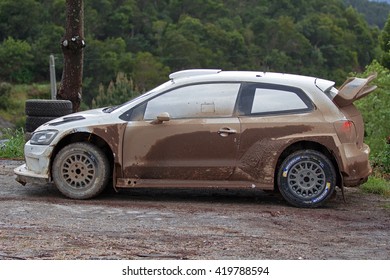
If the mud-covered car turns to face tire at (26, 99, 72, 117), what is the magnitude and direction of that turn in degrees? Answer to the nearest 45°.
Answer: approximately 45° to its right

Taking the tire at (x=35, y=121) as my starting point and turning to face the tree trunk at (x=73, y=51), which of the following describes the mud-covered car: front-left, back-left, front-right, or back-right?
back-right

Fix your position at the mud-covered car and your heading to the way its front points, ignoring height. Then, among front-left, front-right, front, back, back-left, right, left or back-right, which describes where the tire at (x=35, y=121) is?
front-right

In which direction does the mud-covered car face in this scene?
to the viewer's left

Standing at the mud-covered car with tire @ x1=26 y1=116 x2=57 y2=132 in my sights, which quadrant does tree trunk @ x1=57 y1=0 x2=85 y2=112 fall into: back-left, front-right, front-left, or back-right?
front-right

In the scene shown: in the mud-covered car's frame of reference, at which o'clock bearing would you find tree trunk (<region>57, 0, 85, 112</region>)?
The tree trunk is roughly at 2 o'clock from the mud-covered car.
